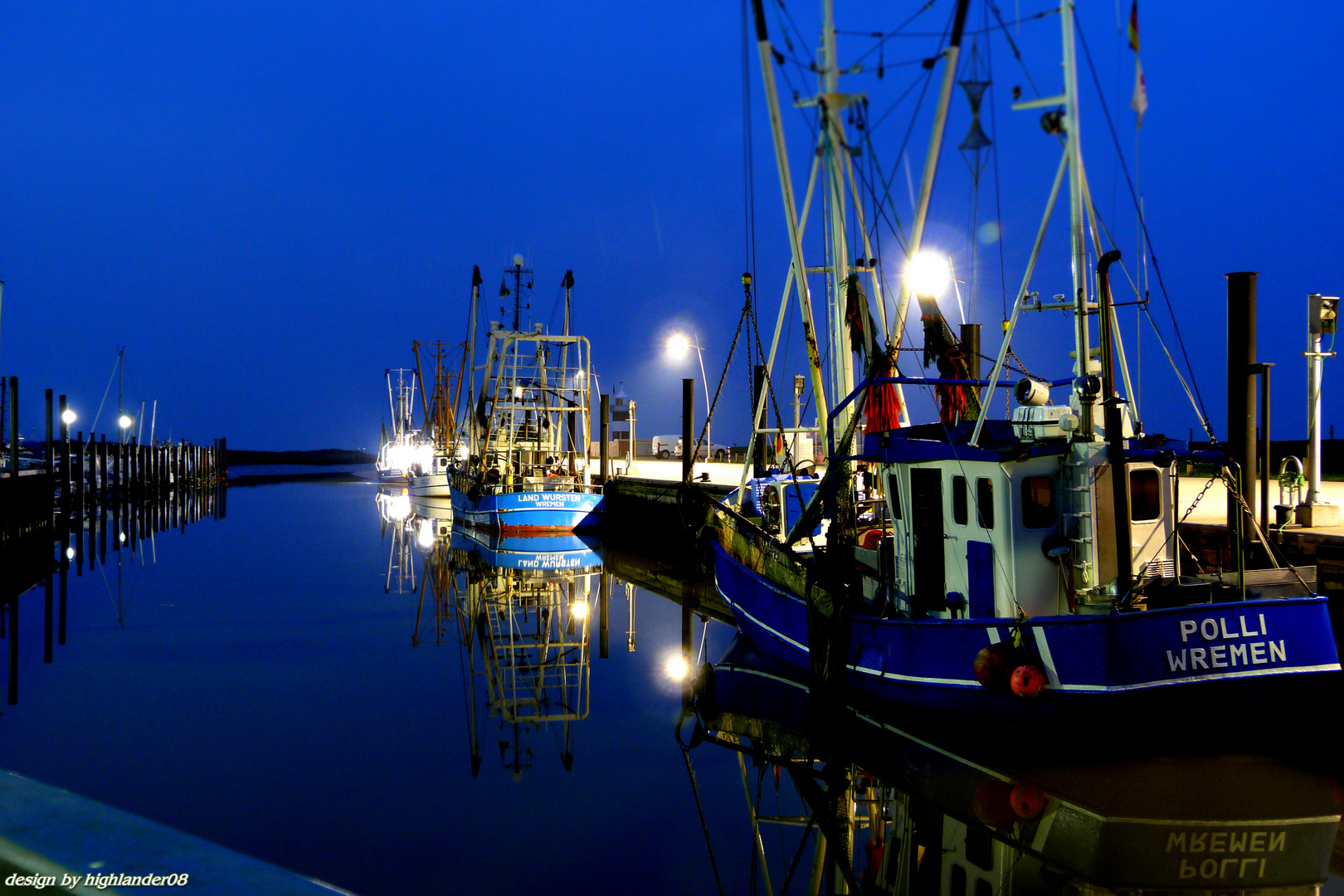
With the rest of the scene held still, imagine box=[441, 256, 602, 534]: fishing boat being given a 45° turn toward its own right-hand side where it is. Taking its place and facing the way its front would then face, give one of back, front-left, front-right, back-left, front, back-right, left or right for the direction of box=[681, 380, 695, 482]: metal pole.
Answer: right

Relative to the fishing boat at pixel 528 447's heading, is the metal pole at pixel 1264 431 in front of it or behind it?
behind

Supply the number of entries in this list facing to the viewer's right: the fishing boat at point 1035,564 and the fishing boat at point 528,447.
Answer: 0

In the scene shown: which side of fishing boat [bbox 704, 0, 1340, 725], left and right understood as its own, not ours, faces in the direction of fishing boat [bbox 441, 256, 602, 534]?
front

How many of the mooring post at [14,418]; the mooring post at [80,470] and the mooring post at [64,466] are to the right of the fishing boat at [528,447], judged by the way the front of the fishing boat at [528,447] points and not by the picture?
0

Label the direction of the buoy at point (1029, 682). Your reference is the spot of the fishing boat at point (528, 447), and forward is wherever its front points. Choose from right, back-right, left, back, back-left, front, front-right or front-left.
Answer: back

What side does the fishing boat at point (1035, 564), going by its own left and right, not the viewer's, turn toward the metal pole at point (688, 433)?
front

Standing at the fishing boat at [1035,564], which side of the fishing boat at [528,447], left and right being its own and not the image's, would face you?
back

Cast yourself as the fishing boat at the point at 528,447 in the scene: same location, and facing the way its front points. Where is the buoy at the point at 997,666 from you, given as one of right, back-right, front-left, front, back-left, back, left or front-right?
back

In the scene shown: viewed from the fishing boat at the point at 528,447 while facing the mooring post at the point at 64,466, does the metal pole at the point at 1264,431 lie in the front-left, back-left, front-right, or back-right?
back-left

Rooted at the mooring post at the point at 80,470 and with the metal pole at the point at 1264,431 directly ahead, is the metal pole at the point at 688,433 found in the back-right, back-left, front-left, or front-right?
front-left

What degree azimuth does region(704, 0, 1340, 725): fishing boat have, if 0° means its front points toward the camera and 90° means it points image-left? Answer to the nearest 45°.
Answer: approximately 135°

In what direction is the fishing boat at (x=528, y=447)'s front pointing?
away from the camera

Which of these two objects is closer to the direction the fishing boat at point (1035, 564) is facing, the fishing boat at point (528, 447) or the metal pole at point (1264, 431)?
the fishing boat

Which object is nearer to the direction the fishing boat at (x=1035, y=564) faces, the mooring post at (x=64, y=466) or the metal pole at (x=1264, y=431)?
the mooring post

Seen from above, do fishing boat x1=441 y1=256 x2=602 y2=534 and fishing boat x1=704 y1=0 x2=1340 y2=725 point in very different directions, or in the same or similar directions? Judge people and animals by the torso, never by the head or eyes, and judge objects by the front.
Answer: same or similar directions
